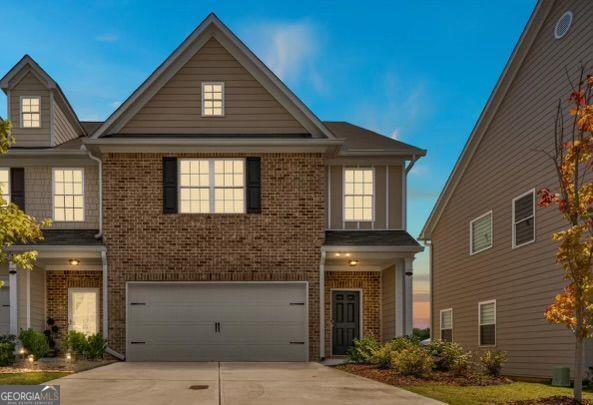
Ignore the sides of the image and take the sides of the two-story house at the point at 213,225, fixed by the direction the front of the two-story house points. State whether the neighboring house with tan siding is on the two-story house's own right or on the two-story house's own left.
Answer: on the two-story house's own left

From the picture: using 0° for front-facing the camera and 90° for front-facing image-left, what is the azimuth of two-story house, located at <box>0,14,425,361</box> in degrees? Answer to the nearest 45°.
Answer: approximately 0°

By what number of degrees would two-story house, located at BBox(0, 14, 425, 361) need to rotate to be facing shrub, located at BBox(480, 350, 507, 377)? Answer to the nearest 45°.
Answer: approximately 45° to its left
